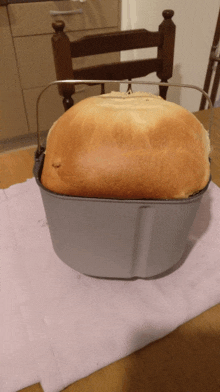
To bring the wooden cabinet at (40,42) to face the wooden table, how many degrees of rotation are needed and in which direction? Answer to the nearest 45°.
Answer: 0° — it already faces it

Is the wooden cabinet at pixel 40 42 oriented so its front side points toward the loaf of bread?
yes

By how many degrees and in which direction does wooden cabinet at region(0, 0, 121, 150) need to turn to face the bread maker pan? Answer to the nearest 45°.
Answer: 0° — it already faces it

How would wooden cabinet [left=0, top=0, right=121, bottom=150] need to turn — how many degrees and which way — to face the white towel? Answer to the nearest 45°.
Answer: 0° — it already faces it

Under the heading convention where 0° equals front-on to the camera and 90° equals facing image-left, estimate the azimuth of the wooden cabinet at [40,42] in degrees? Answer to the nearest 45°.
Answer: approximately 0°
